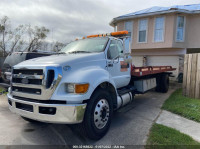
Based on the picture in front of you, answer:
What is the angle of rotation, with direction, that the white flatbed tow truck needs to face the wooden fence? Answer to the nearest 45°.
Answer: approximately 180°

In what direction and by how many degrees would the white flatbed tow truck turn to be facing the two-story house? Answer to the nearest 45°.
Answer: approximately 180°

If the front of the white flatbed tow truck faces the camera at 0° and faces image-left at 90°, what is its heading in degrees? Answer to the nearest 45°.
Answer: approximately 45°
